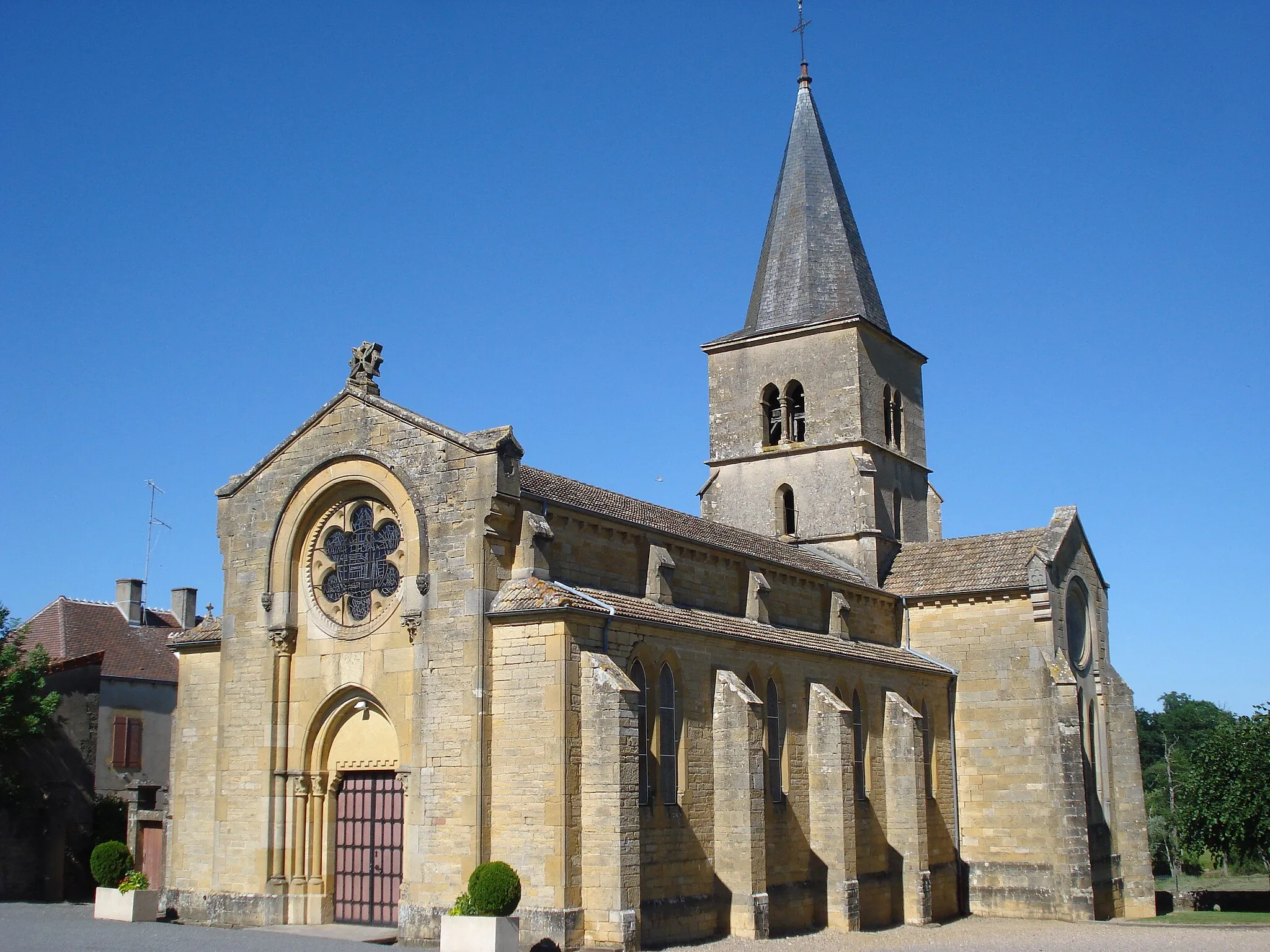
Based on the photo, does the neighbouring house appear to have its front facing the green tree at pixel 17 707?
no

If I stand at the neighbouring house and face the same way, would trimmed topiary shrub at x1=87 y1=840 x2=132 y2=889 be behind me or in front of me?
in front

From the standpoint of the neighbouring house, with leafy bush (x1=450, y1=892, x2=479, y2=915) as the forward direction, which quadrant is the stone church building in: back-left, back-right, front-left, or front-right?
front-left

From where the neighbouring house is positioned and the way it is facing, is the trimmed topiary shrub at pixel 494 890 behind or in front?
in front

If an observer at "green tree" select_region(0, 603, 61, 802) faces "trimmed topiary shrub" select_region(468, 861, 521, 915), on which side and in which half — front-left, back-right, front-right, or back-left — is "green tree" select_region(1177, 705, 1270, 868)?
front-left

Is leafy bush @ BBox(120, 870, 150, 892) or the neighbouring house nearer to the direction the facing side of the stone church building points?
the leafy bush

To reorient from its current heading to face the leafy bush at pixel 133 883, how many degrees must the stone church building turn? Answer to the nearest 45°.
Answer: approximately 45° to its right

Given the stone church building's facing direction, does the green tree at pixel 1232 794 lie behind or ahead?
behind

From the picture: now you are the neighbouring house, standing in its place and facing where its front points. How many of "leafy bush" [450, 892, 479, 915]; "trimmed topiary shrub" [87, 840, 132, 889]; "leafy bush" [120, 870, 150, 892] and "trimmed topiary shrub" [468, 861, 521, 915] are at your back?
0

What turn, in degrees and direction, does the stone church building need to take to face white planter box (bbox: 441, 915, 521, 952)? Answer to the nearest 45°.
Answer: approximately 45° to its left

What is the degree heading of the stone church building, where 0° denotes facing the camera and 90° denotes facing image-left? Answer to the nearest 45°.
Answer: approximately 45°

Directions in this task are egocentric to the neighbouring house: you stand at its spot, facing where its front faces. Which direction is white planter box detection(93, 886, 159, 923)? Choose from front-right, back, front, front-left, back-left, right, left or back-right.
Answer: front-right

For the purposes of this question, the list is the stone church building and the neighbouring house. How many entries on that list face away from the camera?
0
